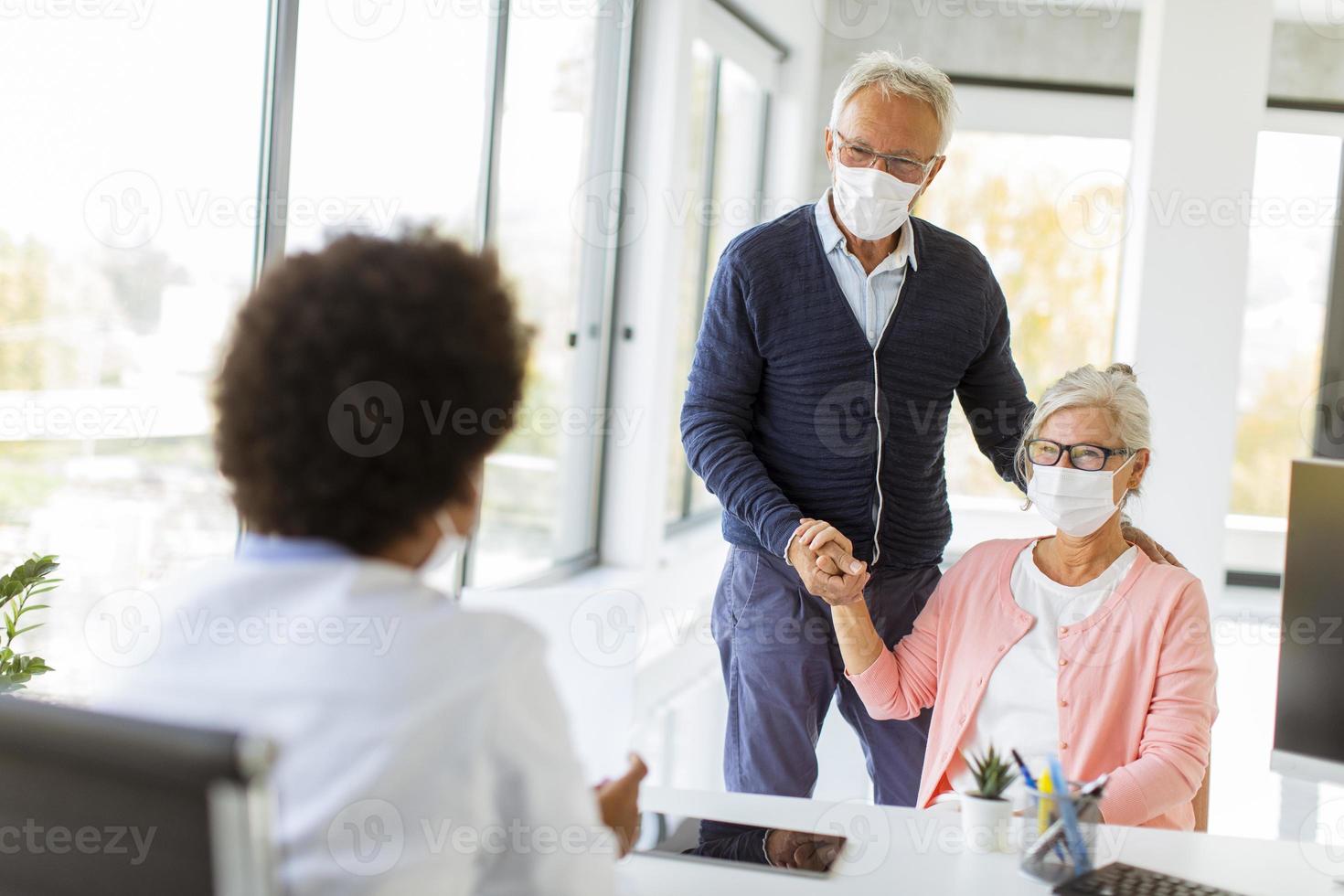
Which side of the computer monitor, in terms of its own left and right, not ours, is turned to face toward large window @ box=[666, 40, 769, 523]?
right

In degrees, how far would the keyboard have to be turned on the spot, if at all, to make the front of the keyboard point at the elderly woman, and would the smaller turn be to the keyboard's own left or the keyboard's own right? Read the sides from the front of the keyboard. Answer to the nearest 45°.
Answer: approximately 135° to the keyboard's own right

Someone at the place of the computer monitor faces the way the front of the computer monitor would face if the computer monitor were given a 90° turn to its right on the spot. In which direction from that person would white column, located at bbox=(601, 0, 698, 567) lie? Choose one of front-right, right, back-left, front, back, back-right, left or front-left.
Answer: front

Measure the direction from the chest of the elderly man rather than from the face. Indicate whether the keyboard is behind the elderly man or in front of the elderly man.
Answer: in front
